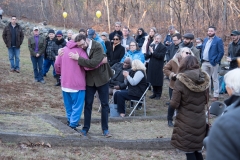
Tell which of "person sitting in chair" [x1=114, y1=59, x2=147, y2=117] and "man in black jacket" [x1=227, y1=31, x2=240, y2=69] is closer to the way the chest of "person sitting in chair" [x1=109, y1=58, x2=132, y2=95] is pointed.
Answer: the person sitting in chair

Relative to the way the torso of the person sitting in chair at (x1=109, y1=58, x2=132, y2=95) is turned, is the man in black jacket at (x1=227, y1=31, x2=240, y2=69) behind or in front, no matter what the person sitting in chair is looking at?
behind

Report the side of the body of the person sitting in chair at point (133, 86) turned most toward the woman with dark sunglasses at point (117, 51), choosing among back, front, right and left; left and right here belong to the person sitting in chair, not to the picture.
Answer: right

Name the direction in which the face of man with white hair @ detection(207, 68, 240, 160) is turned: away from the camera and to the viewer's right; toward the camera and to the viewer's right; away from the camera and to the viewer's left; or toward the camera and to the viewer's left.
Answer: away from the camera and to the viewer's left

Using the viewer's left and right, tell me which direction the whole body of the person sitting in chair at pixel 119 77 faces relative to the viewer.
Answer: facing the viewer and to the left of the viewer

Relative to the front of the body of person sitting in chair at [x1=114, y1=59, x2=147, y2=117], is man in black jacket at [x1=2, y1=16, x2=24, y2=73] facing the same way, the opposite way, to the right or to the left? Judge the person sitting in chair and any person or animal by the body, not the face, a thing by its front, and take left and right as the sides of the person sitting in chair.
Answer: to the left

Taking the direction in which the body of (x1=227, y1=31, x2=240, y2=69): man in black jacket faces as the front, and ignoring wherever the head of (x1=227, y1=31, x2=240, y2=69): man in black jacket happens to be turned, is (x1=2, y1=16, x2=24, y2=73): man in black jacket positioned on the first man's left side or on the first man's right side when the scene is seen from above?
on the first man's right side

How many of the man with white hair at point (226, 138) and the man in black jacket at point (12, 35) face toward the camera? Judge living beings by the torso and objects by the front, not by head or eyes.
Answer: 1

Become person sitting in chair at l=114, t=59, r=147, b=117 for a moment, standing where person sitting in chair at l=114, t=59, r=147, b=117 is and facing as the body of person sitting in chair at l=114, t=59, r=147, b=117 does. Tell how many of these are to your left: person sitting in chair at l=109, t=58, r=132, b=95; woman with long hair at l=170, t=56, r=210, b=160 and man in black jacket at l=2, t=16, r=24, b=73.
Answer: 1

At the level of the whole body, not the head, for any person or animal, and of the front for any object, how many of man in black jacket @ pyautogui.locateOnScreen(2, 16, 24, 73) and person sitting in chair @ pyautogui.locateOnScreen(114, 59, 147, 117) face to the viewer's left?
1

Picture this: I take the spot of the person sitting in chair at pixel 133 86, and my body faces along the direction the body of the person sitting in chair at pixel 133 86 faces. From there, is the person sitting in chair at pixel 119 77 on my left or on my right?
on my right

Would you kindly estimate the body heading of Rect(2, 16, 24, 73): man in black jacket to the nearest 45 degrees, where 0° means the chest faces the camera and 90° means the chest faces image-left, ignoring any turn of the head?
approximately 0°
